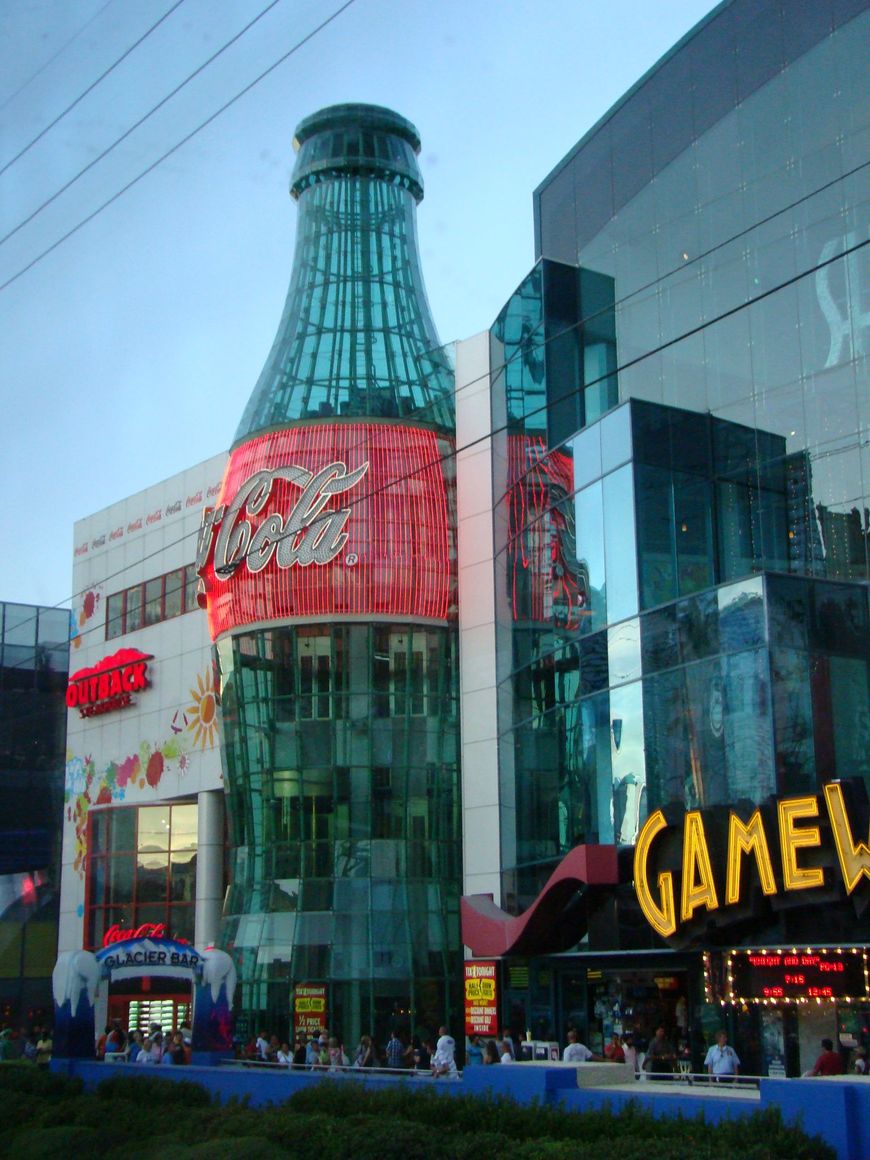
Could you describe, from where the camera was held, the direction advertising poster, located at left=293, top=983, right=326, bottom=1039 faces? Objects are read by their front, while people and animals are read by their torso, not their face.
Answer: facing the viewer

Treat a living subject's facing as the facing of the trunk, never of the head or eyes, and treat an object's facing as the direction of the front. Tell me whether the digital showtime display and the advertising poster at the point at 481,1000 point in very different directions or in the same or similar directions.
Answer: same or similar directions

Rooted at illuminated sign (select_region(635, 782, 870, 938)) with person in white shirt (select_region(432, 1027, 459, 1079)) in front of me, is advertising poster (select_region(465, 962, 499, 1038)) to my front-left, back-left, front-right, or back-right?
front-right

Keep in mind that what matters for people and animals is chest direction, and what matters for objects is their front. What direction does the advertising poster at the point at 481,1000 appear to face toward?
toward the camera

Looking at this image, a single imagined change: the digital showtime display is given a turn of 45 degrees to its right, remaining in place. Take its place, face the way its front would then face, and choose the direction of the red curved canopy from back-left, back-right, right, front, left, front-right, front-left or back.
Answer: right

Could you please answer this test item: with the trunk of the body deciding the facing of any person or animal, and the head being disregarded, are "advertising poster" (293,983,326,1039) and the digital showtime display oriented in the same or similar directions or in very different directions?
same or similar directions

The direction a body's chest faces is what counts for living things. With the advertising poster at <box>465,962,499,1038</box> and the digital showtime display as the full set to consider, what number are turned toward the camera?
2

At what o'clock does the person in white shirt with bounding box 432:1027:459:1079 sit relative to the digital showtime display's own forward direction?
The person in white shirt is roughly at 3 o'clock from the digital showtime display.

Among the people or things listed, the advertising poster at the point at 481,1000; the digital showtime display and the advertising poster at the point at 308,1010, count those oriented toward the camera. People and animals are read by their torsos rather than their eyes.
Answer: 3

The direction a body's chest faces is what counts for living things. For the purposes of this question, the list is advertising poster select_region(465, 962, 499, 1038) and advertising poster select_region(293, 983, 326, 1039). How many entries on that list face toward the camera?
2

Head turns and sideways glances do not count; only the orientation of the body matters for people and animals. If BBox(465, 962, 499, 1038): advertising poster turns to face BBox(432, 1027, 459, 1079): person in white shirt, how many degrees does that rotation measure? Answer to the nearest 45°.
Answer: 0° — it already faces them
